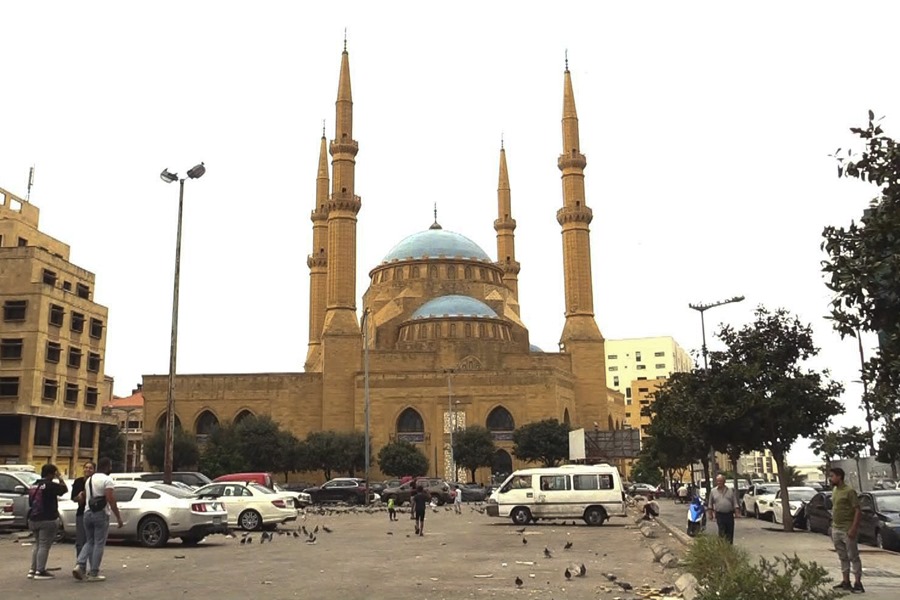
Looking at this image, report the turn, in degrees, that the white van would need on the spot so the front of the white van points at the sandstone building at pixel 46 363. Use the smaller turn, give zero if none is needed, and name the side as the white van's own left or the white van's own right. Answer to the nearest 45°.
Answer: approximately 45° to the white van's own right

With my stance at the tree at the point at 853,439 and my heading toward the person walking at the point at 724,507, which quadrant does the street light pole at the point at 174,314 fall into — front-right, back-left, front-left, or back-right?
front-right

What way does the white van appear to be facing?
to the viewer's left

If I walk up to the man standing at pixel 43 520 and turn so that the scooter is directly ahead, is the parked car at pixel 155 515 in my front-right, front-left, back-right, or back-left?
front-left
